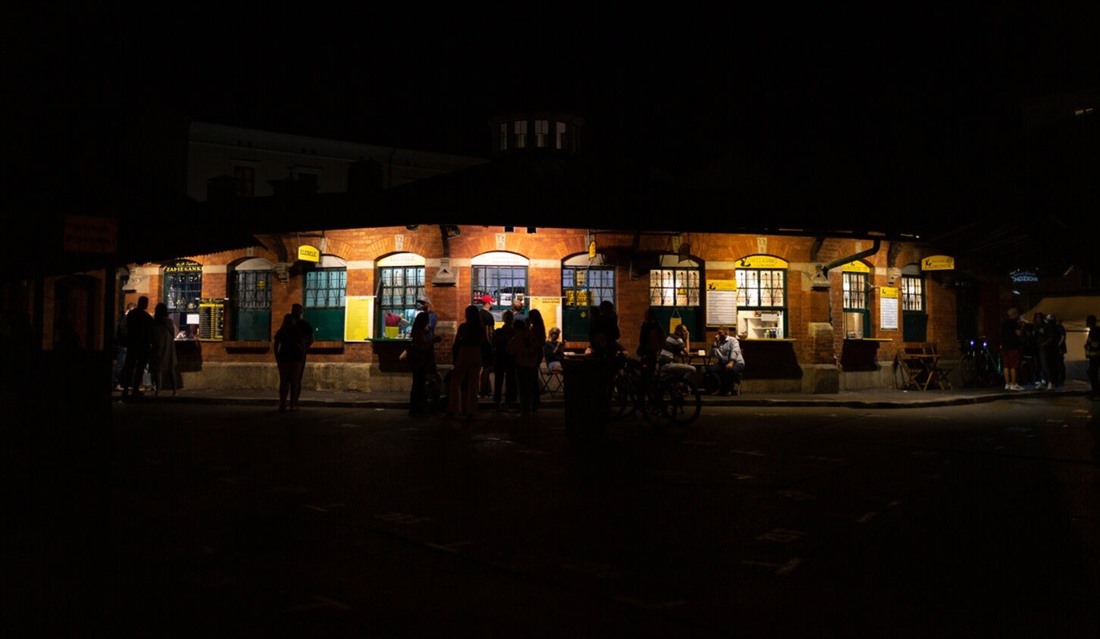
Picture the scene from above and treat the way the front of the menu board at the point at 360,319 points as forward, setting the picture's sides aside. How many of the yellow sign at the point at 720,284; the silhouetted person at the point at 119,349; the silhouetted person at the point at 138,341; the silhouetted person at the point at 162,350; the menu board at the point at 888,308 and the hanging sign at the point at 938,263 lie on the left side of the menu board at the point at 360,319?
3

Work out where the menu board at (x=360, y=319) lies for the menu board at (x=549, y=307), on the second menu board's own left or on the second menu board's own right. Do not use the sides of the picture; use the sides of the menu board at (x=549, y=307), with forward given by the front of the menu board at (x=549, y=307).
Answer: on the second menu board's own right

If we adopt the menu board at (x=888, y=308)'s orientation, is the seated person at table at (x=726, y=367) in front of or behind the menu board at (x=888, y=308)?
in front

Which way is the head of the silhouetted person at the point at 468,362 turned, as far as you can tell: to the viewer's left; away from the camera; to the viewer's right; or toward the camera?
away from the camera

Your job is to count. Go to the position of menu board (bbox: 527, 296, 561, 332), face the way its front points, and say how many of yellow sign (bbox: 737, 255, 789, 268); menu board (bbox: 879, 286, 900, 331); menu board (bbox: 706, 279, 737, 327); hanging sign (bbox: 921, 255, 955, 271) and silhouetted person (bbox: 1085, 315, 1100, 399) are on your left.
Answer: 5

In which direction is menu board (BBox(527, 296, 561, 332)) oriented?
toward the camera

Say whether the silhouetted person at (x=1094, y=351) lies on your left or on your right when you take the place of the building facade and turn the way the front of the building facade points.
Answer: on your left

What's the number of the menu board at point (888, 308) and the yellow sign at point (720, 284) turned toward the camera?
2

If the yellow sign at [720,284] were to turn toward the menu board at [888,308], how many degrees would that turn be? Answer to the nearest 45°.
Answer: approximately 135° to its left

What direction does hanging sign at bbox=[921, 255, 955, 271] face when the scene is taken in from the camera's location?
facing the viewer

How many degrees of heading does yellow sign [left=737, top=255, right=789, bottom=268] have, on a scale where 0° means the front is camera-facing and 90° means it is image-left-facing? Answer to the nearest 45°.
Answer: approximately 0°

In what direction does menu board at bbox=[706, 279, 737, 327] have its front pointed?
toward the camera
